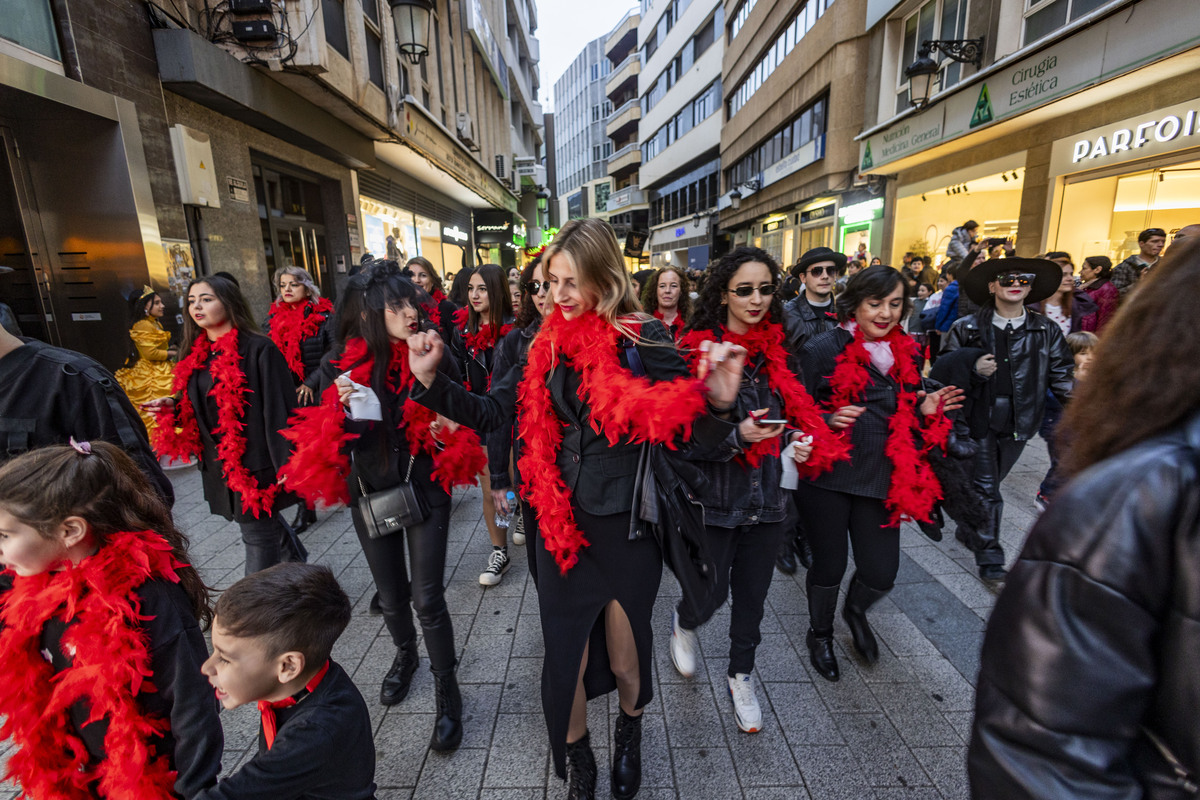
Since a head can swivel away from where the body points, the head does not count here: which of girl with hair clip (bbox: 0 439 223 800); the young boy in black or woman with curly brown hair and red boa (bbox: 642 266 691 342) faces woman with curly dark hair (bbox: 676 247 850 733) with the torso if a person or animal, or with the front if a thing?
woman with curly brown hair and red boa (bbox: 642 266 691 342)

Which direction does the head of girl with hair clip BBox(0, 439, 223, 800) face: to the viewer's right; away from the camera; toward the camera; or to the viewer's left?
to the viewer's left

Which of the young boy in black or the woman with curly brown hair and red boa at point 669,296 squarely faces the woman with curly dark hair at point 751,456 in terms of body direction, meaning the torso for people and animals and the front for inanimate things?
the woman with curly brown hair and red boa

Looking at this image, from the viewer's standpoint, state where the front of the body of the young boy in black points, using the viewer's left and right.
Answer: facing to the left of the viewer

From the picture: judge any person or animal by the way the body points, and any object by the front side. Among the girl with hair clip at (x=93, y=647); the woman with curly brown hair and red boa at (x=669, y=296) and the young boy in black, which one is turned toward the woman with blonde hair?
the woman with curly brown hair and red boa at (x=669, y=296)

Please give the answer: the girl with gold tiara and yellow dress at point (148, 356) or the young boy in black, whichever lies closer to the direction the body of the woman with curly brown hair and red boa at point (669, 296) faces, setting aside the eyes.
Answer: the young boy in black

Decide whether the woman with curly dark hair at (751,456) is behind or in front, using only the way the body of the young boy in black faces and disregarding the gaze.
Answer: behind

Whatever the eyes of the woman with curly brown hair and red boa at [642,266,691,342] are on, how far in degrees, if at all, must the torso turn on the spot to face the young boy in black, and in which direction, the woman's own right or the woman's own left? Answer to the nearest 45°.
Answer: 0° — they already face them
